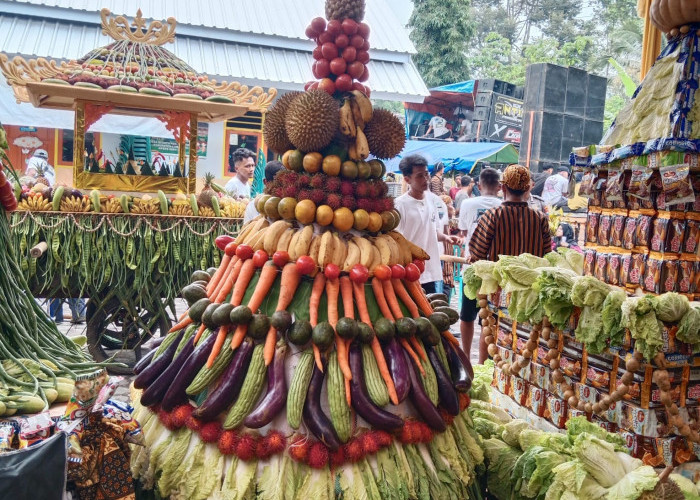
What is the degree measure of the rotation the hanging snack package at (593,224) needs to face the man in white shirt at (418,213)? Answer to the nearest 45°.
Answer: approximately 135° to its right

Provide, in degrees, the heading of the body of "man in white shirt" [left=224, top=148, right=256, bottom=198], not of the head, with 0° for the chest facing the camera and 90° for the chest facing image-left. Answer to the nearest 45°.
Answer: approximately 315°

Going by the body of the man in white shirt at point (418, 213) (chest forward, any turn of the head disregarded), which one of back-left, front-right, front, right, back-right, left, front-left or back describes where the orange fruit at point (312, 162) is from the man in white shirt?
front-right

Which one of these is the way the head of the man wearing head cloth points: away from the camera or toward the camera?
away from the camera

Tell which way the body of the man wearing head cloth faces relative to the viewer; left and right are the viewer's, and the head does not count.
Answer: facing away from the viewer

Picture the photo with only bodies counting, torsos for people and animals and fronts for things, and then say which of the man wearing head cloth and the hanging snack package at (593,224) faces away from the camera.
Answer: the man wearing head cloth

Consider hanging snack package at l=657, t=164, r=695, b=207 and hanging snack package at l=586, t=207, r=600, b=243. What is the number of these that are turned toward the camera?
2

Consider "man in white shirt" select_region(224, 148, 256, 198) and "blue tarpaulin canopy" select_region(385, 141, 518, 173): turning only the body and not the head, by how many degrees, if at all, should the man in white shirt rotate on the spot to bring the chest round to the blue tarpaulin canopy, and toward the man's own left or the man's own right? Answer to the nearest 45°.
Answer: approximately 90° to the man's own left

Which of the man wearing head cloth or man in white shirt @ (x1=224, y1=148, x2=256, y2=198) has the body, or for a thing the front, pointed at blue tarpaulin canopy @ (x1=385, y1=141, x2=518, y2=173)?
the man wearing head cloth

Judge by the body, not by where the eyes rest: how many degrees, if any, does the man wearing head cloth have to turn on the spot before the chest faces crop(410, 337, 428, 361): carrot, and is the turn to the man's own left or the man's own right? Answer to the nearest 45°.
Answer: approximately 180°

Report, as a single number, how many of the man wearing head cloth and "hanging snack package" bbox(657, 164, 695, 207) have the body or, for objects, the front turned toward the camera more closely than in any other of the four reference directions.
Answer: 1
